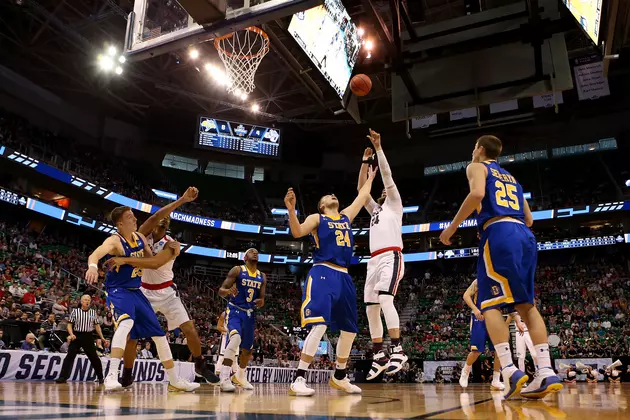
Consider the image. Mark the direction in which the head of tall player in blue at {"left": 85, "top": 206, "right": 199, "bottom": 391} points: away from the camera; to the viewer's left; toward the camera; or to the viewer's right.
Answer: to the viewer's right

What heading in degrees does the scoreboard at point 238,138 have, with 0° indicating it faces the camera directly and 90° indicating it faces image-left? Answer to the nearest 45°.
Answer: approximately 0°

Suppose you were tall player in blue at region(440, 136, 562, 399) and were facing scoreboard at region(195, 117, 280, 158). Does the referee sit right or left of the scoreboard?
left

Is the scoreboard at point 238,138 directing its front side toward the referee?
yes

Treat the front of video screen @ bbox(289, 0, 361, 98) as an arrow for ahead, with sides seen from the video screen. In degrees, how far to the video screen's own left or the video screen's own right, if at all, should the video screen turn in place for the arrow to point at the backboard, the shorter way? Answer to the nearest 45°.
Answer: approximately 90° to the video screen's own right

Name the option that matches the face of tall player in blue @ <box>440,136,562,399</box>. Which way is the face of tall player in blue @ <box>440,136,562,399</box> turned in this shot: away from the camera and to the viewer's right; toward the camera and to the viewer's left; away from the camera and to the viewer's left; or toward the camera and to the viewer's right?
away from the camera and to the viewer's left
